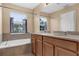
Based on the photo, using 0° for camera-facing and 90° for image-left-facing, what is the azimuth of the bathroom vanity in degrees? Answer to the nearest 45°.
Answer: approximately 45°
